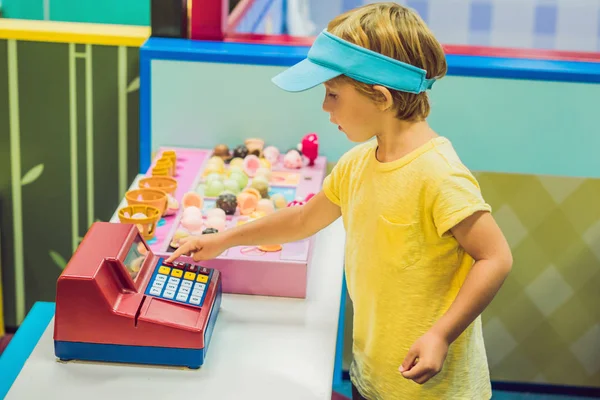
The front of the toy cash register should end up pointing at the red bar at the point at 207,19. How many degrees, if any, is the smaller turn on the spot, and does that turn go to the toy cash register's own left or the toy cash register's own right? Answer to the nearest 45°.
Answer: approximately 90° to the toy cash register's own left

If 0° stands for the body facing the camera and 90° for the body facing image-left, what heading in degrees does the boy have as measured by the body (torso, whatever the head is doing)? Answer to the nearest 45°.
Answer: approximately 45°

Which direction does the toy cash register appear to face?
to the viewer's right

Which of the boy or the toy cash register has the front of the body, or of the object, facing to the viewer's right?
the toy cash register

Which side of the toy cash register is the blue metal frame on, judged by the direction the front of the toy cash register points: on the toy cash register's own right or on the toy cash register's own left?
on the toy cash register's own left

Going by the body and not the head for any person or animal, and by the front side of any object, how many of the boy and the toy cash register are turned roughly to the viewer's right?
1

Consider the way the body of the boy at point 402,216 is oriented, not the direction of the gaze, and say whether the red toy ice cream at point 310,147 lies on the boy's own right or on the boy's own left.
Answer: on the boy's own right

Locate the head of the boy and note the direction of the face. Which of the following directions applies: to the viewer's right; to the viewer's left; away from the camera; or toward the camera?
to the viewer's left
